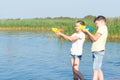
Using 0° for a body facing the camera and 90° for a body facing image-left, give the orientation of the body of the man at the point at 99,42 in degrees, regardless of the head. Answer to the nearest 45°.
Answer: approximately 90°
